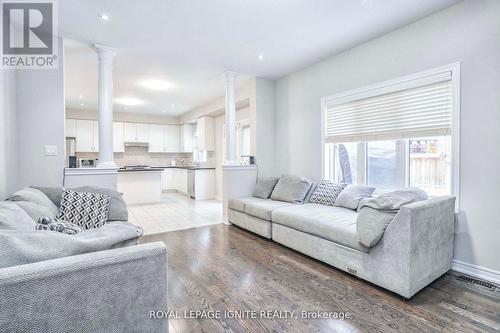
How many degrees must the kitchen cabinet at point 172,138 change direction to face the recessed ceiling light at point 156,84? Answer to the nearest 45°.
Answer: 0° — it already faces it

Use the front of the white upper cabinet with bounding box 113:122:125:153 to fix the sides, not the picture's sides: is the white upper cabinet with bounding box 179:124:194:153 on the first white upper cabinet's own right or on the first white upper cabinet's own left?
on the first white upper cabinet's own left

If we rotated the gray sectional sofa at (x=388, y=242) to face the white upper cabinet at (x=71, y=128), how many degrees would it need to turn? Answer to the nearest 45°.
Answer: approximately 45° to its right

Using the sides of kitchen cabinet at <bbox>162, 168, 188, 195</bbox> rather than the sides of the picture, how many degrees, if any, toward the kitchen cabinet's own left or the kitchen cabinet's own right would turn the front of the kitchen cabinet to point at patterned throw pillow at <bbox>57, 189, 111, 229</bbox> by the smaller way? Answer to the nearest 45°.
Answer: approximately 45° to the kitchen cabinet's own left

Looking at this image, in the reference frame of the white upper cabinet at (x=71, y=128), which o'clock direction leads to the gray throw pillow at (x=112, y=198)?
The gray throw pillow is roughly at 12 o'clock from the white upper cabinet.

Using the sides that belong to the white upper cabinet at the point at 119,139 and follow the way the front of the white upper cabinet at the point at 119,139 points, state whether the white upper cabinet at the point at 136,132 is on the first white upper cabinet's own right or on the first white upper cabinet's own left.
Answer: on the first white upper cabinet's own left

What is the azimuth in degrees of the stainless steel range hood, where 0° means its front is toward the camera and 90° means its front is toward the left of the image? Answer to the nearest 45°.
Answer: approximately 0°

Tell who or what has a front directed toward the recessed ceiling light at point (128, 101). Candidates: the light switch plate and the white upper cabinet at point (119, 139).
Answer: the white upper cabinet

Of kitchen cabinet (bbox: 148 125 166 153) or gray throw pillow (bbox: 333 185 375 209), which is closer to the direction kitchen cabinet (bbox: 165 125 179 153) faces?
the gray throw pillow

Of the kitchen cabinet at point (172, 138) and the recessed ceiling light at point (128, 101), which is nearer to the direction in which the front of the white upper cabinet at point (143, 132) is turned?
the recessed ceiling light
